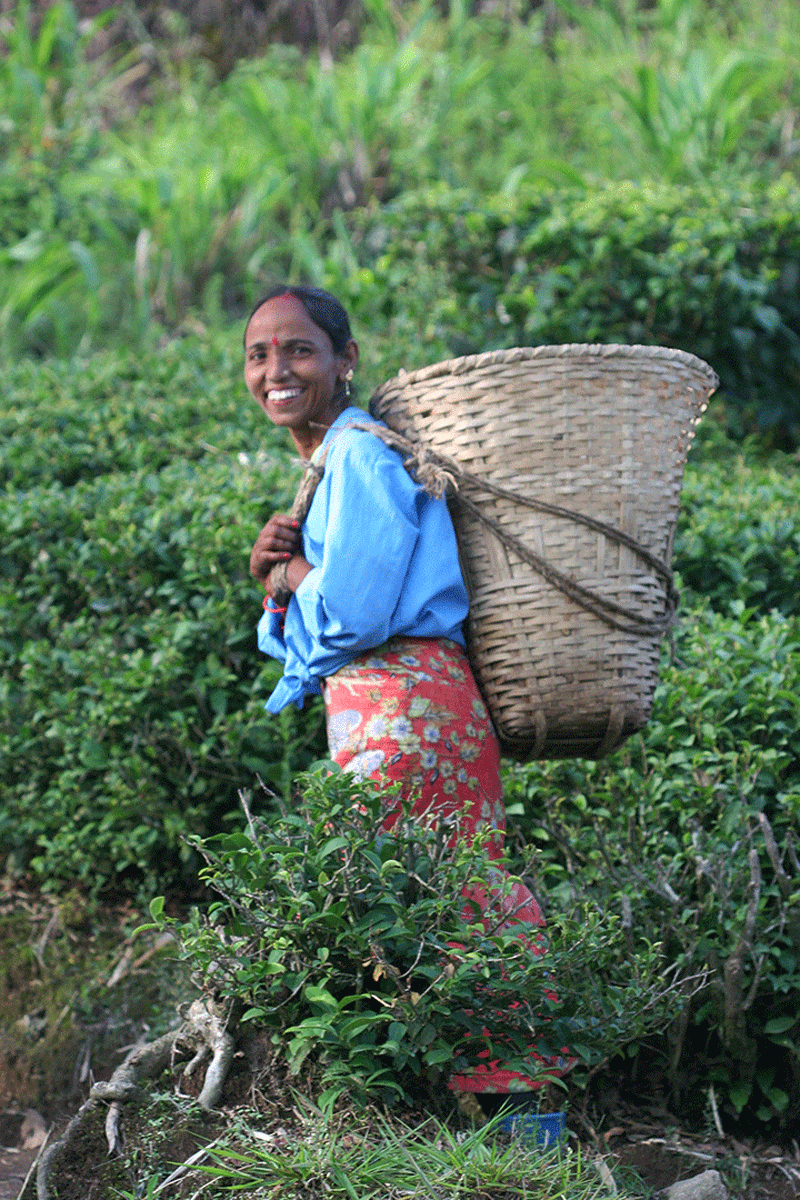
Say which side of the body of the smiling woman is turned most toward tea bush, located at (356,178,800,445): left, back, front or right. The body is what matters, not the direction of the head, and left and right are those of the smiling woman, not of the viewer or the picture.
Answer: right

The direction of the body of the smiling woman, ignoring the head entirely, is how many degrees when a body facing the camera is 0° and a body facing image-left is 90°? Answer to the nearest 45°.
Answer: approximately 90°
